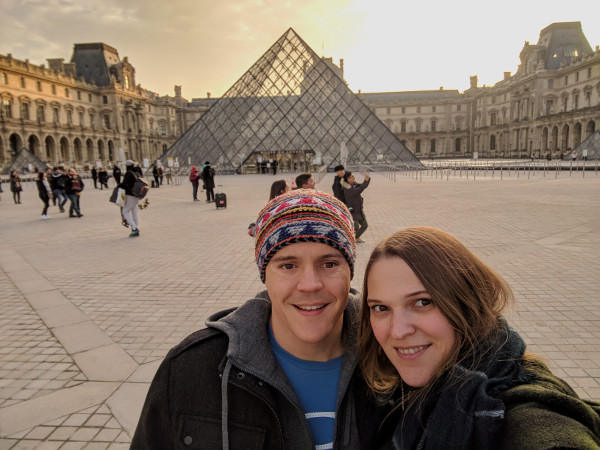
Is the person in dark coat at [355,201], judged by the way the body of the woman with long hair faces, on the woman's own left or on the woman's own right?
on the woman's own right

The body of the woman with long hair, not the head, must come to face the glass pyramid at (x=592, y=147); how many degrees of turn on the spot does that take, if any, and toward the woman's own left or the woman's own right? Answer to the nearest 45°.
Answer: approximately 135° to the woman's own right

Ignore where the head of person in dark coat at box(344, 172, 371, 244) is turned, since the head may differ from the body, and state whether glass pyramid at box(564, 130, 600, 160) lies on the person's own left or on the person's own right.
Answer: on the person's own left

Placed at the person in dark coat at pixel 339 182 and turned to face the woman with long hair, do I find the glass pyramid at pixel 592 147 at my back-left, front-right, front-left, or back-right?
back-left

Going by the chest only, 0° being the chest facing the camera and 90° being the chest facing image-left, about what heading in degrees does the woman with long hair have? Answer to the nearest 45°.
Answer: approximately 45°

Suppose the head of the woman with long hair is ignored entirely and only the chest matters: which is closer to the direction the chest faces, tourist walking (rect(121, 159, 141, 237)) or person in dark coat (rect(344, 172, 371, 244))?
the tourist walking

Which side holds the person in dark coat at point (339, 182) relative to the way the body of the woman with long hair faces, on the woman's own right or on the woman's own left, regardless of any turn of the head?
on the woman's own right

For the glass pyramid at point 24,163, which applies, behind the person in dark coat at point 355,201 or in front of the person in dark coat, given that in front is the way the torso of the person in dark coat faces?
behind
